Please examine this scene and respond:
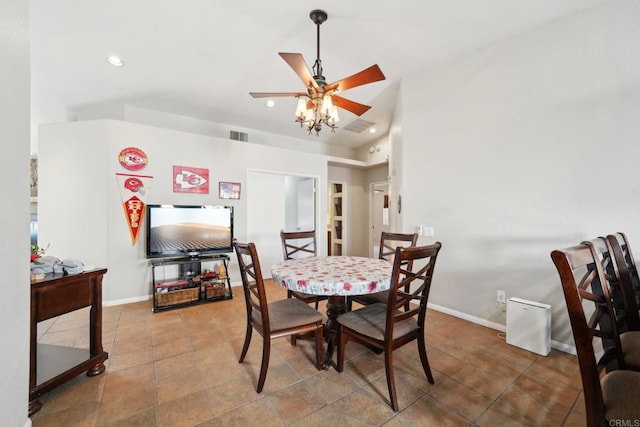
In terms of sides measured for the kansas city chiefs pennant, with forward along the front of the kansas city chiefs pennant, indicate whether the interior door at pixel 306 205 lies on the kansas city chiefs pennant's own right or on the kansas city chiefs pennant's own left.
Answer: on the kansas city chiefs pennant's own left

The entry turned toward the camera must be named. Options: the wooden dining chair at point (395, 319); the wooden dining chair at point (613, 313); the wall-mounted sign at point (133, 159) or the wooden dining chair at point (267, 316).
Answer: the wall-mounted sign

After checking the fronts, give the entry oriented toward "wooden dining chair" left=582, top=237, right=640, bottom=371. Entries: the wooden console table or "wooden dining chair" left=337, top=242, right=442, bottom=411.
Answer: the wooden console table

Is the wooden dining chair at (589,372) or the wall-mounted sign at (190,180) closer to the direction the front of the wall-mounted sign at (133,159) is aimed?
the wooden dining chair

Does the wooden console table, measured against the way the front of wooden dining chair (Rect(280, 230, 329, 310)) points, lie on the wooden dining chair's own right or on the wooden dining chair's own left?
on the wooden dining chair's own right

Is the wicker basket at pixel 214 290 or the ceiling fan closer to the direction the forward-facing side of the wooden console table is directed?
the ceiling fan

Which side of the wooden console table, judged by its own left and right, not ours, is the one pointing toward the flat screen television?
left

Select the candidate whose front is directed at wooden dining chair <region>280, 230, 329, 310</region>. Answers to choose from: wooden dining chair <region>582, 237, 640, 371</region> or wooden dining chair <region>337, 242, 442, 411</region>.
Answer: wooden dining chair <region>337, 242, 442, 411</region>

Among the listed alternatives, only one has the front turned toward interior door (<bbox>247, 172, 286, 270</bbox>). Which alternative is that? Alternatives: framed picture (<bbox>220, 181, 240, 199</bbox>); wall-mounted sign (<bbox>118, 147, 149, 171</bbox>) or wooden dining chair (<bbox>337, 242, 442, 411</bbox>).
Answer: the wooden dining chair

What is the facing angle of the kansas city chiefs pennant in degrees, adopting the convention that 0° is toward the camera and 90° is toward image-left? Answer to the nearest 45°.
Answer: approximately 0°

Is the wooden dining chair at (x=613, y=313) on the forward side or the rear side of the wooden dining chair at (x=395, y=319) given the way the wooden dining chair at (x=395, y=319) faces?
on the rear side
